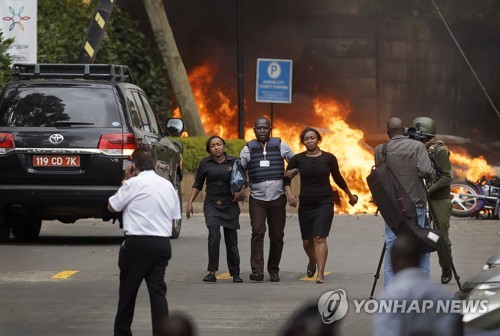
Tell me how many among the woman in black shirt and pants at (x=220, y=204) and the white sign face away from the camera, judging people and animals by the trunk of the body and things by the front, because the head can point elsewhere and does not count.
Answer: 0

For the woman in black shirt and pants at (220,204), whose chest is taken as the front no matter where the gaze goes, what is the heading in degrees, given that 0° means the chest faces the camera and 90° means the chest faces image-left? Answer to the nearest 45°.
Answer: approximately 0°

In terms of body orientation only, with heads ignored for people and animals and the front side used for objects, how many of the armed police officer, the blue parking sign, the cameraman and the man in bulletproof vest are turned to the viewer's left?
1

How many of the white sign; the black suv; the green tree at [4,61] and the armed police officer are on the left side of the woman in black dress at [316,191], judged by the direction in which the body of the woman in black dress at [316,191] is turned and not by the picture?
1

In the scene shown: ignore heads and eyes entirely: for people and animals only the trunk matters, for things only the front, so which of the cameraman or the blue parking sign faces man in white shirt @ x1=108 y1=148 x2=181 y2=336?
the blue parking sign

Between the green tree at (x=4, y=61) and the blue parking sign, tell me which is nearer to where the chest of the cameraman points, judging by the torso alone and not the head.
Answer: the blue parking sign

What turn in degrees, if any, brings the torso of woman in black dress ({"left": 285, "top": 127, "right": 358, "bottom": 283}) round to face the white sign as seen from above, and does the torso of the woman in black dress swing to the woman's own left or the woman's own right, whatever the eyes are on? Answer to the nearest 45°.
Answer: approximately 135° to the woman's own right

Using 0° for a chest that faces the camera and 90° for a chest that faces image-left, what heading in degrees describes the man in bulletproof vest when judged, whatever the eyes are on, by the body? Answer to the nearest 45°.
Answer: approximately 0°

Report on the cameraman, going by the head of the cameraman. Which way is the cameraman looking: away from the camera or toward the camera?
away from the camera

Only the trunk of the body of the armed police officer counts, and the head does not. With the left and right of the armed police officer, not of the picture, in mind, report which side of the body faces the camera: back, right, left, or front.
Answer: left

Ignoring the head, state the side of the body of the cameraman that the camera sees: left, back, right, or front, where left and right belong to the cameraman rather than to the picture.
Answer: back
